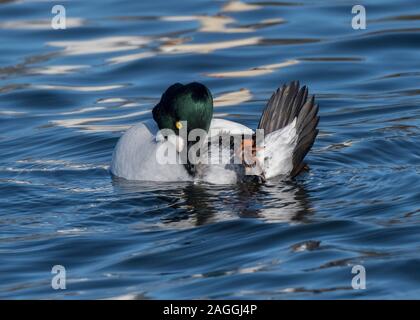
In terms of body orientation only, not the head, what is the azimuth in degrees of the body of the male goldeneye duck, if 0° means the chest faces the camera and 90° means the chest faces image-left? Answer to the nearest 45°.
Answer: approximately 90°
